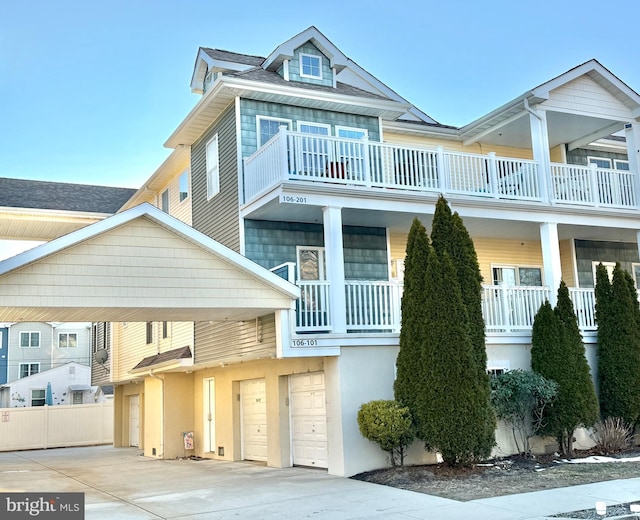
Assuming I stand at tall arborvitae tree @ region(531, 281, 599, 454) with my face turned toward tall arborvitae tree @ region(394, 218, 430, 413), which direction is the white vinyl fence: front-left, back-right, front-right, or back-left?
front-right

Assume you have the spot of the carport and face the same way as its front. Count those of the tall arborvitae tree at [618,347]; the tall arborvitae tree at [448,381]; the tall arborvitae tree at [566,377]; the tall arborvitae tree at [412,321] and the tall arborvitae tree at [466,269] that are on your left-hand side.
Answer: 5

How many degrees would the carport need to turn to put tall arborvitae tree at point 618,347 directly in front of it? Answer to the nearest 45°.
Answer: approximately 90° to its left

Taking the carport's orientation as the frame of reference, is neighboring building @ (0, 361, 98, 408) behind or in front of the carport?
behind

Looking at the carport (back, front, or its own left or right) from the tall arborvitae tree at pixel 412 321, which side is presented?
left

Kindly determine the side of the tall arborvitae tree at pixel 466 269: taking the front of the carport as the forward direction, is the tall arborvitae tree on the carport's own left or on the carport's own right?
on the carport's own left

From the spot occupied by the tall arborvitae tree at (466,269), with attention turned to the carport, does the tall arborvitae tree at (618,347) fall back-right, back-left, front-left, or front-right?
back-right

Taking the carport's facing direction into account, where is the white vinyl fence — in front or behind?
behind

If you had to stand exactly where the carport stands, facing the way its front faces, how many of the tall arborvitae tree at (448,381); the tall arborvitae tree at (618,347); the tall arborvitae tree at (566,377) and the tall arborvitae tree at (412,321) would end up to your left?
4

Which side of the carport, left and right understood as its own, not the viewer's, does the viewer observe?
front

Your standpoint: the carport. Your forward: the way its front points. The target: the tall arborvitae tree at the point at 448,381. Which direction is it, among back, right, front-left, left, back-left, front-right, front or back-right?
left

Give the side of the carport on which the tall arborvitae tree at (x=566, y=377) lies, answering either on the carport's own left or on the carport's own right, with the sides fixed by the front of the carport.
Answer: on the carport's own left

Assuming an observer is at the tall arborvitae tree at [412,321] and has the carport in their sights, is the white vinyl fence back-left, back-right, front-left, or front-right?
front-right
